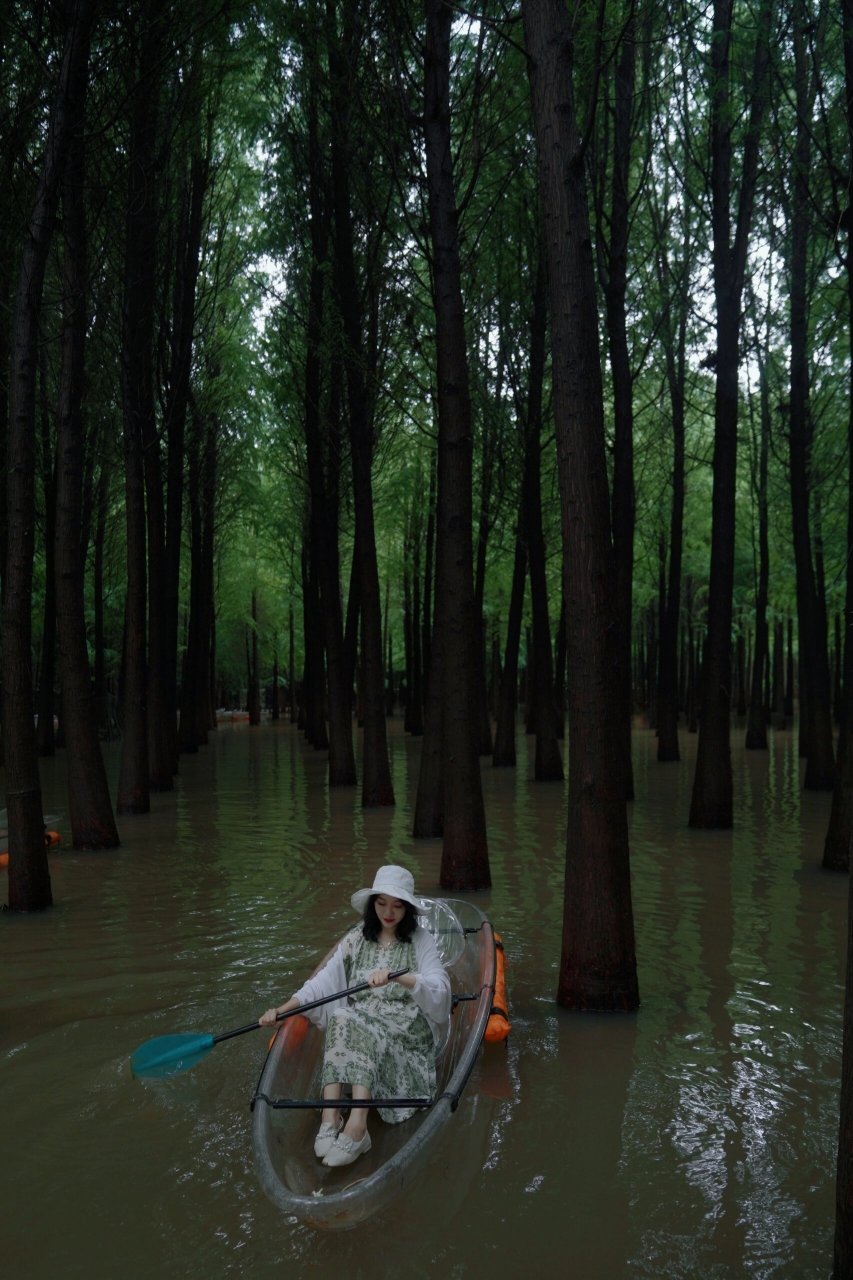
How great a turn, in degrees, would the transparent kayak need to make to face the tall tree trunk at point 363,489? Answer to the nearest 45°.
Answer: approximately 135° to its right

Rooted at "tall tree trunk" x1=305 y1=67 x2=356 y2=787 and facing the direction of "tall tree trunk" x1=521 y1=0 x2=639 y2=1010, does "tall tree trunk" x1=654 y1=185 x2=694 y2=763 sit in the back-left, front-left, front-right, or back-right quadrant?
back-left

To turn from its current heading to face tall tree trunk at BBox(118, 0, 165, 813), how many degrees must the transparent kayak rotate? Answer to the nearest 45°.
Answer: approximately 135° to its right

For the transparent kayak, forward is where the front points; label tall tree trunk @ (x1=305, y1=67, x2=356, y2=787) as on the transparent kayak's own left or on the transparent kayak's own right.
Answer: on the transparent kayak's own right

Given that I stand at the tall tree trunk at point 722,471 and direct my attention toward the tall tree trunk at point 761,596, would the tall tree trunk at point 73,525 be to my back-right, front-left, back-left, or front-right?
back-left

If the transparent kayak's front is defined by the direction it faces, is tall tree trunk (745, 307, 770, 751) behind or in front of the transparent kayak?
behind

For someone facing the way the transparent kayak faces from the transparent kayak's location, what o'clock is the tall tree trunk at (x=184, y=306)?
The tall tree trunk is roughly at 4 o'clock from the transparent kayak.

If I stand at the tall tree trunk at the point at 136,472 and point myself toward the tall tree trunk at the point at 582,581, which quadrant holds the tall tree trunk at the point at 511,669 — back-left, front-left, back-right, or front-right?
back-left

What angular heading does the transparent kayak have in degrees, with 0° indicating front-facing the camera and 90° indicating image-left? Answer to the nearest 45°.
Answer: approximately 45°

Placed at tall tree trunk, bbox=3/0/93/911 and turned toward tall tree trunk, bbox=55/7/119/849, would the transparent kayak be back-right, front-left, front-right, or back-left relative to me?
back-right

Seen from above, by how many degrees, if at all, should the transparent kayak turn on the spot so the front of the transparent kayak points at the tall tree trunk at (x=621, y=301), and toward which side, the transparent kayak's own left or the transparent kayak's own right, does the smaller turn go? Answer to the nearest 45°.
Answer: approximately 135° to the transparent kayak's own right

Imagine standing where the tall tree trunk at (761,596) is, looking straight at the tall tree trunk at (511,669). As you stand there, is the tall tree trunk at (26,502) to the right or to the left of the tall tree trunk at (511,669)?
left

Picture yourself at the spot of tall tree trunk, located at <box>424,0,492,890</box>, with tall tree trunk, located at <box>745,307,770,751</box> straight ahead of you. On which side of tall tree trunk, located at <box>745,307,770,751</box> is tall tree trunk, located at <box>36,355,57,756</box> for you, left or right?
left

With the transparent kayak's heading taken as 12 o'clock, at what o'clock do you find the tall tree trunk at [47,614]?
The tall tree trunk is roughly at 4 o'clock from the transparent kayak.

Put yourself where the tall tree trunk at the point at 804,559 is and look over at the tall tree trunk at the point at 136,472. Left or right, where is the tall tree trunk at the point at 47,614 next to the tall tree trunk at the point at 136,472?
right
